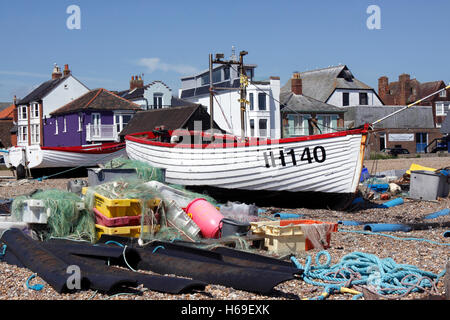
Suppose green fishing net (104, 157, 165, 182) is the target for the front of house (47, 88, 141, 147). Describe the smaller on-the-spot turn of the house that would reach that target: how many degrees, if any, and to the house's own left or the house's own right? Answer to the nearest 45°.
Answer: approximately 45° to the house's own right

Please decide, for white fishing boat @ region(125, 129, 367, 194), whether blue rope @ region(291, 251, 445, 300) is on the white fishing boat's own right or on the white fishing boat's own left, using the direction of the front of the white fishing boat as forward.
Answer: on the white fishing boat's own right

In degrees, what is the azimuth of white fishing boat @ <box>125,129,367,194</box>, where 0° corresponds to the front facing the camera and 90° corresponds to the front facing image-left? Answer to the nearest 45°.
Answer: approximately 270°

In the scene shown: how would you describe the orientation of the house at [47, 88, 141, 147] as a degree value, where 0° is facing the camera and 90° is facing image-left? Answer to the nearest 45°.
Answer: approximately 315°

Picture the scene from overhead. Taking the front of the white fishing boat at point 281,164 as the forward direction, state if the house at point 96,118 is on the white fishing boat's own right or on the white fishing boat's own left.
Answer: on the white fishing boat's own left
